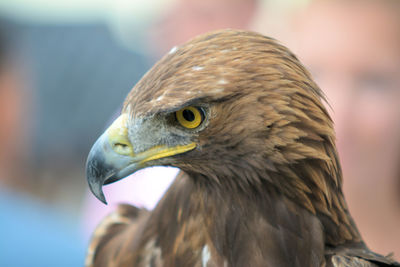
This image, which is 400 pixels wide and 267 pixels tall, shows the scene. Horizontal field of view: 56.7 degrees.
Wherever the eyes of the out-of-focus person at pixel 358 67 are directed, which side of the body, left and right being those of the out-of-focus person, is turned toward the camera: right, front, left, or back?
front

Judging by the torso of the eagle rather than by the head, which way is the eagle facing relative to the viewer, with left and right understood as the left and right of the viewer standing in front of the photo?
facing the viewer and to the left of the viewer

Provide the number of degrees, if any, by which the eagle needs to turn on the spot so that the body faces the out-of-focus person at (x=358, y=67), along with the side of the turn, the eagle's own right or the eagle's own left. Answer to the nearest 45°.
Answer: approximately 180°

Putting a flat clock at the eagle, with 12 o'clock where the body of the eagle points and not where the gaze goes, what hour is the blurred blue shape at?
The blurred blue shape is roughly at 3 o'clock from the eagle.

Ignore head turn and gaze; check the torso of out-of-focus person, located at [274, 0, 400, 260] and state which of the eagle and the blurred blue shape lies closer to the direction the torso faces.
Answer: the eagle

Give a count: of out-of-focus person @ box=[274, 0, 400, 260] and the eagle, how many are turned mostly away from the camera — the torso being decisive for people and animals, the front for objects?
0

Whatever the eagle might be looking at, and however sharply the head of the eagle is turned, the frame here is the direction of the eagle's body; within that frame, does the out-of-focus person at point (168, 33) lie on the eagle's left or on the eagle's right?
on the eagle's right

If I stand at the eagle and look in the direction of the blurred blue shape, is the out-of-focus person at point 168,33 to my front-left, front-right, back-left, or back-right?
front-right

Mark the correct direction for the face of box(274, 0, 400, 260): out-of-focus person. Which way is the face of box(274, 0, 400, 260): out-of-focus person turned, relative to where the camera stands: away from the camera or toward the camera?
toward the camera

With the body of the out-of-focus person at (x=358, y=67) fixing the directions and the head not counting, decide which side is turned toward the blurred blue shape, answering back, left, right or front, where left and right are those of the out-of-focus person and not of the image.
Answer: right

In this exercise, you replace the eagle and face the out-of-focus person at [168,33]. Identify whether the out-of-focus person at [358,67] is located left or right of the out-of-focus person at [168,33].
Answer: right

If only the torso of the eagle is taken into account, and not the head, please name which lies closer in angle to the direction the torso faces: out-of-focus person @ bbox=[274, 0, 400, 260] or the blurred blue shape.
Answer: the blurred blue shape

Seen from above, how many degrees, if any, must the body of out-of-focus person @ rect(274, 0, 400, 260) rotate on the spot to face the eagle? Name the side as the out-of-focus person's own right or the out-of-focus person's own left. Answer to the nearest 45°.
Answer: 0° — they already face it
